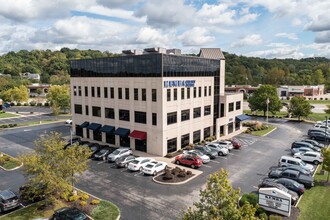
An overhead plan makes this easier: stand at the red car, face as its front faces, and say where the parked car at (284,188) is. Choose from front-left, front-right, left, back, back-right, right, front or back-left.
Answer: back

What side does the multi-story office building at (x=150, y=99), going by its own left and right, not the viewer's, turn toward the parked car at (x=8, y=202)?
right

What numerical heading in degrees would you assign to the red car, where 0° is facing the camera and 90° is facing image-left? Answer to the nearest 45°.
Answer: approximately 135°

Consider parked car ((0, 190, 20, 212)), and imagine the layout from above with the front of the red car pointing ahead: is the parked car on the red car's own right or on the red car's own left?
on the red car's own left

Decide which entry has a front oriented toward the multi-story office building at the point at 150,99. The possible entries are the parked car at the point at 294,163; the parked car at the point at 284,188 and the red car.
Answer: the red car

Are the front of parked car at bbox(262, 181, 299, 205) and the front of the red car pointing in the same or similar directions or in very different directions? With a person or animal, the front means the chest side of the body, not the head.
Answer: very different directions

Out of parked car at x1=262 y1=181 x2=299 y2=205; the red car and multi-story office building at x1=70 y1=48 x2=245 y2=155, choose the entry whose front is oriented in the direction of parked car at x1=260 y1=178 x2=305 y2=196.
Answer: the multi-story office building

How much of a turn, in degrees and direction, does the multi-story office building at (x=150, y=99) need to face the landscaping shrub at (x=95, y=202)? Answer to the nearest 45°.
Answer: approximately 45° to its right

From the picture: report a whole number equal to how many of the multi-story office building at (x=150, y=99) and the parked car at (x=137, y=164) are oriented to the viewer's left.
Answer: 0

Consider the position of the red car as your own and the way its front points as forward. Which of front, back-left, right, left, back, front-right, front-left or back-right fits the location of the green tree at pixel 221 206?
back-left
